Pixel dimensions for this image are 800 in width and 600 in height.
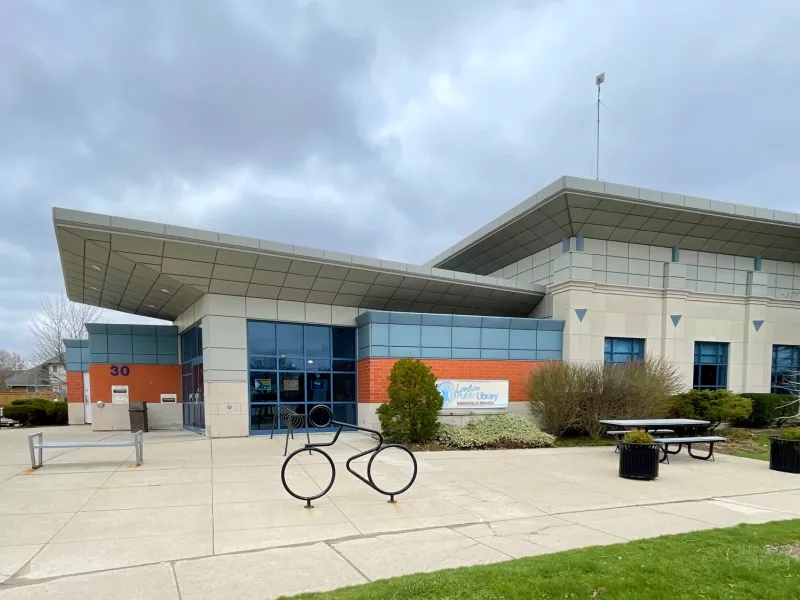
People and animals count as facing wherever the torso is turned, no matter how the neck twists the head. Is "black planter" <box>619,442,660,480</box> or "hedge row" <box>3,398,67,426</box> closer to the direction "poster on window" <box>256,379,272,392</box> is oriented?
the black planter

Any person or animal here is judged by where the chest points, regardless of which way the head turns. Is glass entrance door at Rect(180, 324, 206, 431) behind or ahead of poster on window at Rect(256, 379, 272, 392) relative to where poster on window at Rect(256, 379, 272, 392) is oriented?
behind

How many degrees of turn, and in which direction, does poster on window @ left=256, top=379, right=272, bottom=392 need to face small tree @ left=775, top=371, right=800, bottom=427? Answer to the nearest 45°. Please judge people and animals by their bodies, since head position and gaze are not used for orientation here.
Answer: approximately 90° to its left

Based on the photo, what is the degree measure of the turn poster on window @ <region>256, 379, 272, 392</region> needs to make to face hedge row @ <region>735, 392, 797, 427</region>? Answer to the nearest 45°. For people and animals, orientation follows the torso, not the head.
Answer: approximately 90° to its left

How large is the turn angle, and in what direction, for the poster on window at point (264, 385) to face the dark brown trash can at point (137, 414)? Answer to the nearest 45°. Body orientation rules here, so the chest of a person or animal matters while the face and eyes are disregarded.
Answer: approximately 135° to its right

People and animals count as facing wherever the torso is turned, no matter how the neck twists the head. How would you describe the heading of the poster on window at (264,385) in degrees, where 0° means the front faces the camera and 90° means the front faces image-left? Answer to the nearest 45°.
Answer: approximately 0°

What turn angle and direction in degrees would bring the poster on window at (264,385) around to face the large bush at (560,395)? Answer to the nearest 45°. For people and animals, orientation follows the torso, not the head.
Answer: approximately 45° to its left

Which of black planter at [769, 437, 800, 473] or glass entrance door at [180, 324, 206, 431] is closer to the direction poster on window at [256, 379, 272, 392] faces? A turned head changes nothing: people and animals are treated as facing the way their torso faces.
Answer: the black planter
